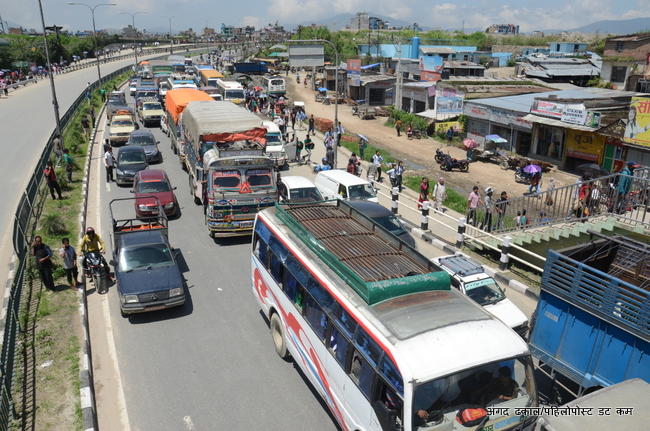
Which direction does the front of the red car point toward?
toward the camera

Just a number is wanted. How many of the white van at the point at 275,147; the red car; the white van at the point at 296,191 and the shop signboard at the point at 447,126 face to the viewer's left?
0

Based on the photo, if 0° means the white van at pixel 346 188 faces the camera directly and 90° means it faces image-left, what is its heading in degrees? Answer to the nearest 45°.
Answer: approximately 315°

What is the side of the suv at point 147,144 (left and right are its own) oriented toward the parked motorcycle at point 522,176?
left

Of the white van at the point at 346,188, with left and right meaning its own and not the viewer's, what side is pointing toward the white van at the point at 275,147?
back

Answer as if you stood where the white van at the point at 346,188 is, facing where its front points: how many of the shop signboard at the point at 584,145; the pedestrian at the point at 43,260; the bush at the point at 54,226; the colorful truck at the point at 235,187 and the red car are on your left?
1

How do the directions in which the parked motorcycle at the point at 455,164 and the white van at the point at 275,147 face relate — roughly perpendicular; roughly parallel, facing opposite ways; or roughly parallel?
roughly perpendicular

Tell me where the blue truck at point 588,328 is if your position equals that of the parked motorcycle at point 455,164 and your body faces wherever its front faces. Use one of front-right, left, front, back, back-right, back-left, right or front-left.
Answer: left

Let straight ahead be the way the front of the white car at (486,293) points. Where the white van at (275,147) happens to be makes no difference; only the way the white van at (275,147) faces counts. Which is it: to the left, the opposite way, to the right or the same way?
the same way

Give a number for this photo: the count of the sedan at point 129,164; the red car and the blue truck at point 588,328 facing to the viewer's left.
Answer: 0

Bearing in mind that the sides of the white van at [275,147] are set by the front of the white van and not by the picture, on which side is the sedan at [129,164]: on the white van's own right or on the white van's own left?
on the white van's own right

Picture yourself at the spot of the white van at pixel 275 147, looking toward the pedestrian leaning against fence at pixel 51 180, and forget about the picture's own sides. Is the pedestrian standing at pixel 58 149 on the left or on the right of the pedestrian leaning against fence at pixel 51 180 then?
right

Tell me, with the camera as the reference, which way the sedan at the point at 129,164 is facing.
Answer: facing the viewer

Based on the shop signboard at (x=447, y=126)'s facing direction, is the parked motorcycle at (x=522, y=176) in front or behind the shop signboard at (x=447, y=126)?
in front

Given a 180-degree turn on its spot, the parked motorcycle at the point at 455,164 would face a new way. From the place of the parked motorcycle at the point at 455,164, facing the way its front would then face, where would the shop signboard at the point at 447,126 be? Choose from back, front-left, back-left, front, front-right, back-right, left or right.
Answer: left

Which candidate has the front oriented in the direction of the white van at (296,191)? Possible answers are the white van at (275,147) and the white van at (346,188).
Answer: the white van at (275,147)

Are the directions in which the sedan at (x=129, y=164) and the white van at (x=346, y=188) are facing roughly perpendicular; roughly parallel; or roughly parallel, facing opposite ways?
roughly parallel

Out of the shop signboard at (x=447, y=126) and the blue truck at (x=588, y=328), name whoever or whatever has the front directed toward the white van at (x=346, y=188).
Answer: the shop signboard

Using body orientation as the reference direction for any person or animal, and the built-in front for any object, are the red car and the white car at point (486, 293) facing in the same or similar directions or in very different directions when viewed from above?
same or similar directions

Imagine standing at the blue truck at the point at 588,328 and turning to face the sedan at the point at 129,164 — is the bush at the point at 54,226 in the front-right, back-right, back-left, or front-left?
front-left

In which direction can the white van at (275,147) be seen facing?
toward the camera
